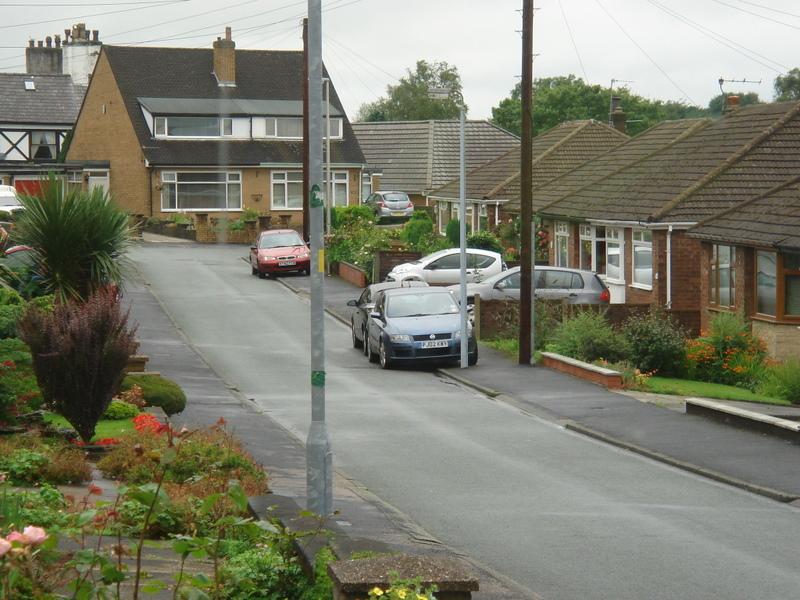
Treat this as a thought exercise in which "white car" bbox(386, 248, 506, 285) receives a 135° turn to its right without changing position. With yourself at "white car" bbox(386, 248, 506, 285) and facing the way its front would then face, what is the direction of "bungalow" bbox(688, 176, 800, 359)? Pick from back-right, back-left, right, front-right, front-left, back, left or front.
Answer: right

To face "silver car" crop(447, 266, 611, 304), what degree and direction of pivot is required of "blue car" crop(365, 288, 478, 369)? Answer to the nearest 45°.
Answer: approximately 135° to its left

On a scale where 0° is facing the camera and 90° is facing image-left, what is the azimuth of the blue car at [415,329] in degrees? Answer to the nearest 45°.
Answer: approximately 0°

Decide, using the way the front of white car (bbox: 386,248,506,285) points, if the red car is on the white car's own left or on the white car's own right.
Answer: on the white car's own right

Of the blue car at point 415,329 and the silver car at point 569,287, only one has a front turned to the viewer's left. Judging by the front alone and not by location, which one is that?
the silver car

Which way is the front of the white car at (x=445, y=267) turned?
to the viewer's left

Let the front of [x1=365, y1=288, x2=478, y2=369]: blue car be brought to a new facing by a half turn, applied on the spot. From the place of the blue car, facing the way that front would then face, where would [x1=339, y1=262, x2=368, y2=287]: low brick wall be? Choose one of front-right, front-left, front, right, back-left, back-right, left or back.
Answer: front

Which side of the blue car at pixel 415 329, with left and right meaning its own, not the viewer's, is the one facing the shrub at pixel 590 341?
left

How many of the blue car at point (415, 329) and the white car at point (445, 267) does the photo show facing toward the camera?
1

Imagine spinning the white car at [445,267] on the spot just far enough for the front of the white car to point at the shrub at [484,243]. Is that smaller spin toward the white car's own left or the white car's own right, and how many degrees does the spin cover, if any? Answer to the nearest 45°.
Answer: approximately 90° to the white car's own right

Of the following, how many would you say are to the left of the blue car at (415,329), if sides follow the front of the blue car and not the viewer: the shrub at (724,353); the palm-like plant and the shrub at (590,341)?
2

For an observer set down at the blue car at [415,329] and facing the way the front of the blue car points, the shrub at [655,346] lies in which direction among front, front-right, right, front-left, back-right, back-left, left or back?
left

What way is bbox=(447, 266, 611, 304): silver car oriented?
to the viewer's left

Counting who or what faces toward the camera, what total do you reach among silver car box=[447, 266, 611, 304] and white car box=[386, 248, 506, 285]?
0
